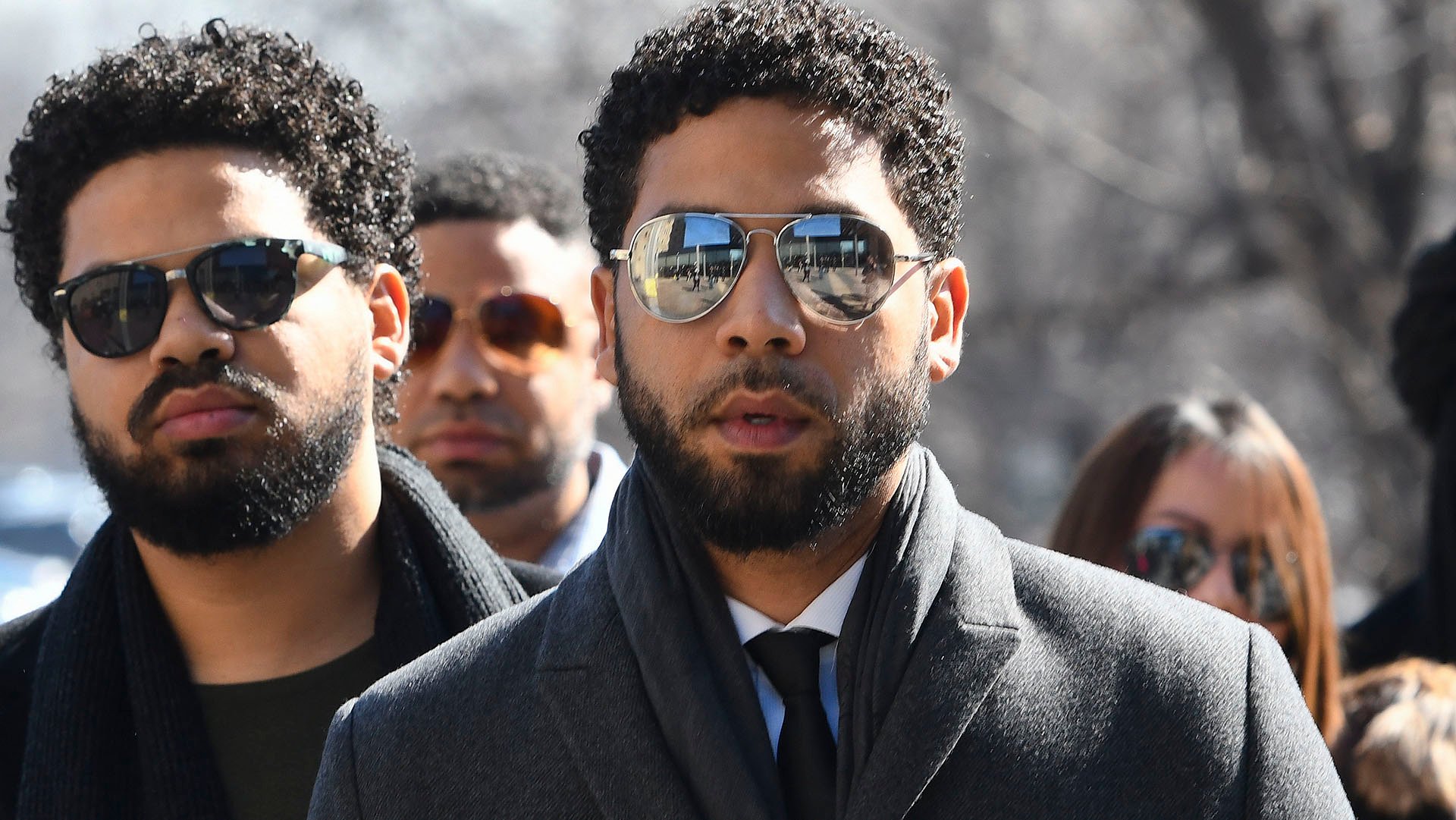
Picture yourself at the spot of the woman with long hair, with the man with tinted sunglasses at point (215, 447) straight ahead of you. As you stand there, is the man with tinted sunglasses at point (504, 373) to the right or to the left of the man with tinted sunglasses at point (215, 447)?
right

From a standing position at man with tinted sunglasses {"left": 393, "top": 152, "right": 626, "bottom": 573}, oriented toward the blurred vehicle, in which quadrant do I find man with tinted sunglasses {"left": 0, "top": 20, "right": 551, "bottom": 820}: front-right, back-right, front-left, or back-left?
back-left

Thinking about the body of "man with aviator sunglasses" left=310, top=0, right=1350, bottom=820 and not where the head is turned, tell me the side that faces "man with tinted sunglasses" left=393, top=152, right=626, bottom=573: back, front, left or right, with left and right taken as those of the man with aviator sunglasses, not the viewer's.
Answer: back

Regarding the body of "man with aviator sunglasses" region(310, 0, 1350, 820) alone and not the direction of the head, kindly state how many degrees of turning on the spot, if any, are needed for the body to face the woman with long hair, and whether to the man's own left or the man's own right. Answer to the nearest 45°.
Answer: approximately 135° to the man's own left

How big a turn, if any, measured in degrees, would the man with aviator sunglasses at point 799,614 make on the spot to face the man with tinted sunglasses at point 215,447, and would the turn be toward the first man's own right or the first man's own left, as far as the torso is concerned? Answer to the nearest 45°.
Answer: approximately 135° to the first man's own right

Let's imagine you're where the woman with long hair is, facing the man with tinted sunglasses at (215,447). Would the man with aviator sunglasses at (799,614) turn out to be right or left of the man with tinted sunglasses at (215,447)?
left

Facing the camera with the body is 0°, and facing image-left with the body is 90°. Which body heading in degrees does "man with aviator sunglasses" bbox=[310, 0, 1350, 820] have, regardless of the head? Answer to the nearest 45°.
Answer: approximately 0°
